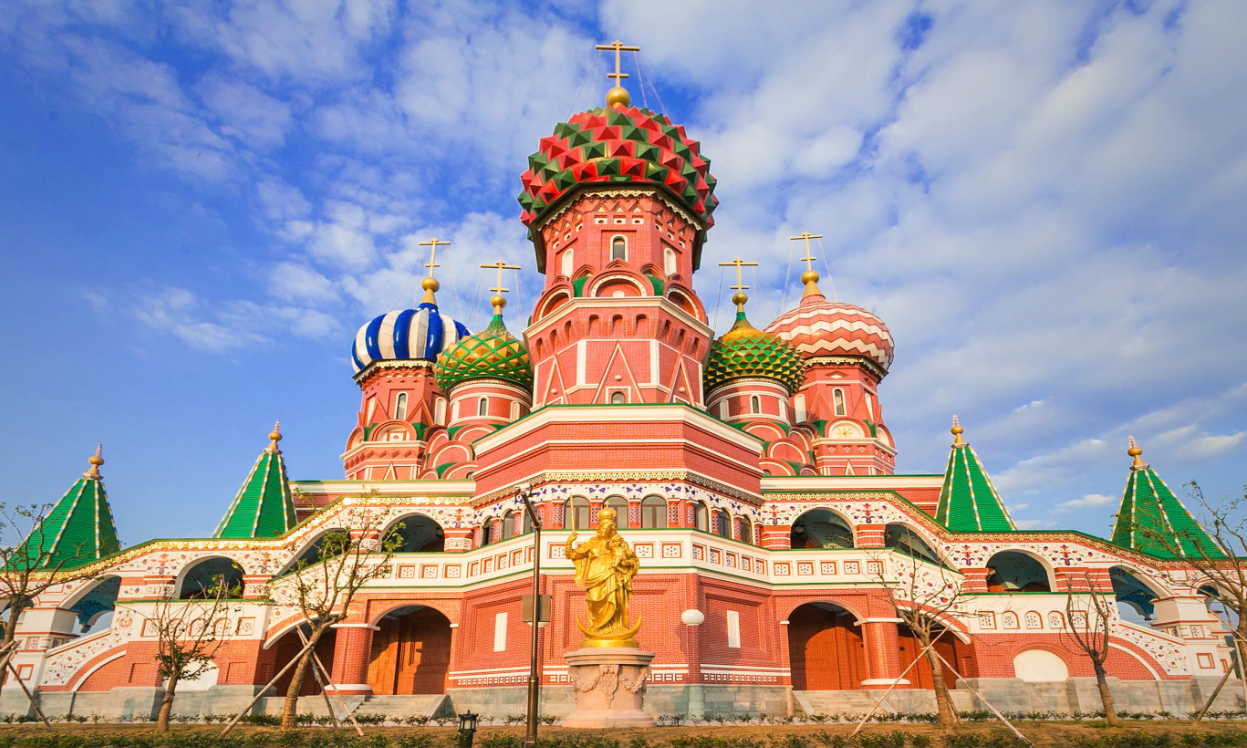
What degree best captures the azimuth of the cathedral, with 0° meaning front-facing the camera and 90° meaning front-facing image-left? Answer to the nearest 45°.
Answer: approximately 0°

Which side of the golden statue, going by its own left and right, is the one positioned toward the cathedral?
back

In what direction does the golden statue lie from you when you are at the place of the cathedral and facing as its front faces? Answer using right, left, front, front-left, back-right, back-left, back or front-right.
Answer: front

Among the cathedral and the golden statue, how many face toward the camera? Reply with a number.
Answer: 2

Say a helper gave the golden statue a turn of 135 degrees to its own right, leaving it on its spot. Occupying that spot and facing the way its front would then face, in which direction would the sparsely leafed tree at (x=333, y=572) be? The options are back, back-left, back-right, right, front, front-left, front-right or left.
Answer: front

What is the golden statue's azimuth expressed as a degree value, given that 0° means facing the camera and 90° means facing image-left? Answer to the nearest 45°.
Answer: approximately 0°
